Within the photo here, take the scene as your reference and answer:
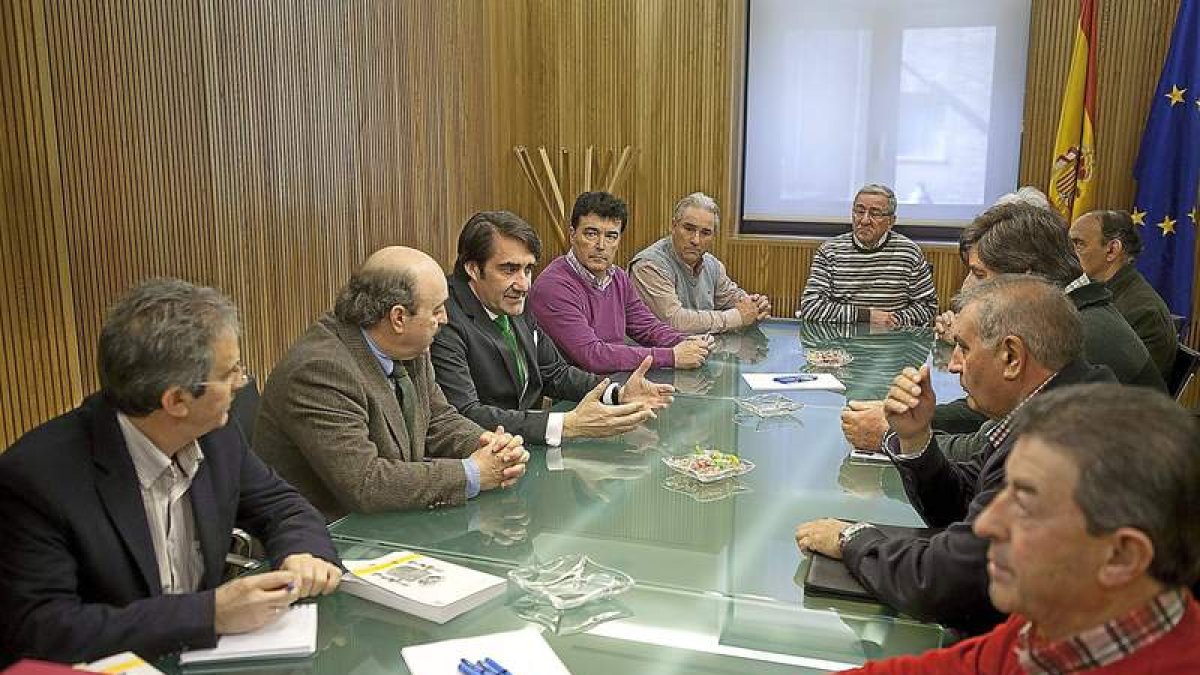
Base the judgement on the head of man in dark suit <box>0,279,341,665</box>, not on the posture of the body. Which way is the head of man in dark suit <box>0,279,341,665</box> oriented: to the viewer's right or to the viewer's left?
to the viewer's right

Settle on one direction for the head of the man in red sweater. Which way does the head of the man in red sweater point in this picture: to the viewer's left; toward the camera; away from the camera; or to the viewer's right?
to the viewer's left

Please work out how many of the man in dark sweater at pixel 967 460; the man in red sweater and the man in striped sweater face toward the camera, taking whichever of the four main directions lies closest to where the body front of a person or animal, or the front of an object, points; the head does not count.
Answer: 1

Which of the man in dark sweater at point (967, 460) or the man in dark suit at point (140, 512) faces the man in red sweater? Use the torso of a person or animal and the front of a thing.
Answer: the man in dark suit at point (140, 512)

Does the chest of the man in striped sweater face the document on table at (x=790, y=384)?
yes

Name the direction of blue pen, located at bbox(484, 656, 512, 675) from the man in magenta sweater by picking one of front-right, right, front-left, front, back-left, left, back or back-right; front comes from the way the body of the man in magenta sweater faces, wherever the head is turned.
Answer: front-right

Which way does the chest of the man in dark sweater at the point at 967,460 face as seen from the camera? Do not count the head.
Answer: to the viewer's left

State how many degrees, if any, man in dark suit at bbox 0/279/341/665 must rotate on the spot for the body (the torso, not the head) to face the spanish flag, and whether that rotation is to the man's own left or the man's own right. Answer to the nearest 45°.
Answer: approximately 90° to the man's own left

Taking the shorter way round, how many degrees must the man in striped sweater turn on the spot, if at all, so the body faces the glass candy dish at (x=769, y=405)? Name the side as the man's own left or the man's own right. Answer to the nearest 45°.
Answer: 0° — they already face it

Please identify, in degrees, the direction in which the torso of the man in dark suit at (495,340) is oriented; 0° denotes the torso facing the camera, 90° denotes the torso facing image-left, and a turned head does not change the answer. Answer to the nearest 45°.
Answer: approximately 315°

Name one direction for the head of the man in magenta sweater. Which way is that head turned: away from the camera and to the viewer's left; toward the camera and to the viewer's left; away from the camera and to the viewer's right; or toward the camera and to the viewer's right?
toward the camera and to the viewer's right

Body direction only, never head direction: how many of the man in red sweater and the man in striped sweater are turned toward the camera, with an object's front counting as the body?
1

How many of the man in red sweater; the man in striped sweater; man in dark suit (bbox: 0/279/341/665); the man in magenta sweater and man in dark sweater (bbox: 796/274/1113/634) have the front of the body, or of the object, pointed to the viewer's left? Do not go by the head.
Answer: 2

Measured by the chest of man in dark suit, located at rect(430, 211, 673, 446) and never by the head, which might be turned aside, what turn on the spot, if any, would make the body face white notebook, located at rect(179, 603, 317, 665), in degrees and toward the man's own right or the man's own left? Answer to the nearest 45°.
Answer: approximately 45° to the man's own right

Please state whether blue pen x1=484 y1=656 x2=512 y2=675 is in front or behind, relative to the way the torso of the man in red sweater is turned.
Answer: in front
